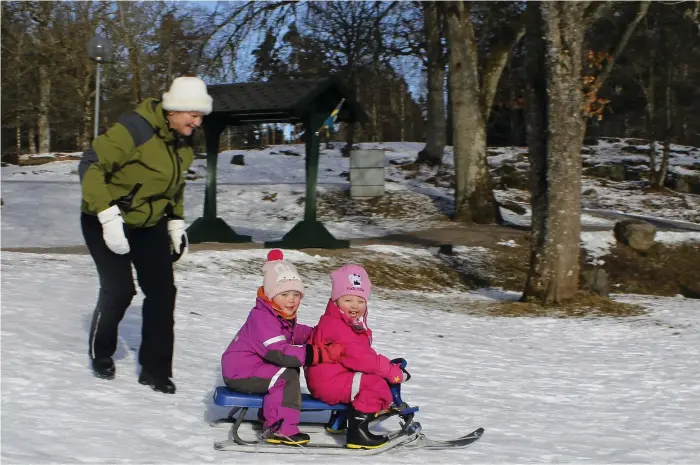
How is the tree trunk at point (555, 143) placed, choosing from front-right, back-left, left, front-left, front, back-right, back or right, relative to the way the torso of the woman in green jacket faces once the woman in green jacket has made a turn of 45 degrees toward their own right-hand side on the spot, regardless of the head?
back-left

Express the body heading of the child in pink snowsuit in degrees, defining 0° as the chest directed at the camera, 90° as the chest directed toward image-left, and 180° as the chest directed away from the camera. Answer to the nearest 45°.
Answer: approximately 315°

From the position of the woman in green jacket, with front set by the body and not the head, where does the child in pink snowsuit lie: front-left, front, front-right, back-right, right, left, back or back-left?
front

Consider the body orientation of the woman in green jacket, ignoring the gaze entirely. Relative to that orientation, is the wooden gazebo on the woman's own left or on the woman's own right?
on the woman's own left

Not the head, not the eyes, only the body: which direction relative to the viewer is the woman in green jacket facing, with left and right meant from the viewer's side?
facing the viewer and to the right of the viewer

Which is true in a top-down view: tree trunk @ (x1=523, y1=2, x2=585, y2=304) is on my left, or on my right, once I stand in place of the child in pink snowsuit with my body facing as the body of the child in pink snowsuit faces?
on my left

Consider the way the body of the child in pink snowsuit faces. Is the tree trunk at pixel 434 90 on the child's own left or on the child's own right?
on the child's own left

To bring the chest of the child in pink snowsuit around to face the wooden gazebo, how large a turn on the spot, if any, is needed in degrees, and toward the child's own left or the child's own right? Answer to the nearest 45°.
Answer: approximately 135° to the child's own left

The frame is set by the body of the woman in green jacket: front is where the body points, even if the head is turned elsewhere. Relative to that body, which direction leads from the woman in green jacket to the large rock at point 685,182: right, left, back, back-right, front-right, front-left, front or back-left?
left

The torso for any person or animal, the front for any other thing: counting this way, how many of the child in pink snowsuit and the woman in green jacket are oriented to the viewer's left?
0

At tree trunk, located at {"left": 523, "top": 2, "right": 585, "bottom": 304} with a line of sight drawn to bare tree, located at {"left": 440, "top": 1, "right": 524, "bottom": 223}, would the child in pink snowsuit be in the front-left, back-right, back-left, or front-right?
back-left

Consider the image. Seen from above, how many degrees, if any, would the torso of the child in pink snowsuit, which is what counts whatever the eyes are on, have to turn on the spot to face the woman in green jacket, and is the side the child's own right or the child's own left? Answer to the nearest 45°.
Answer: approximately 180°
